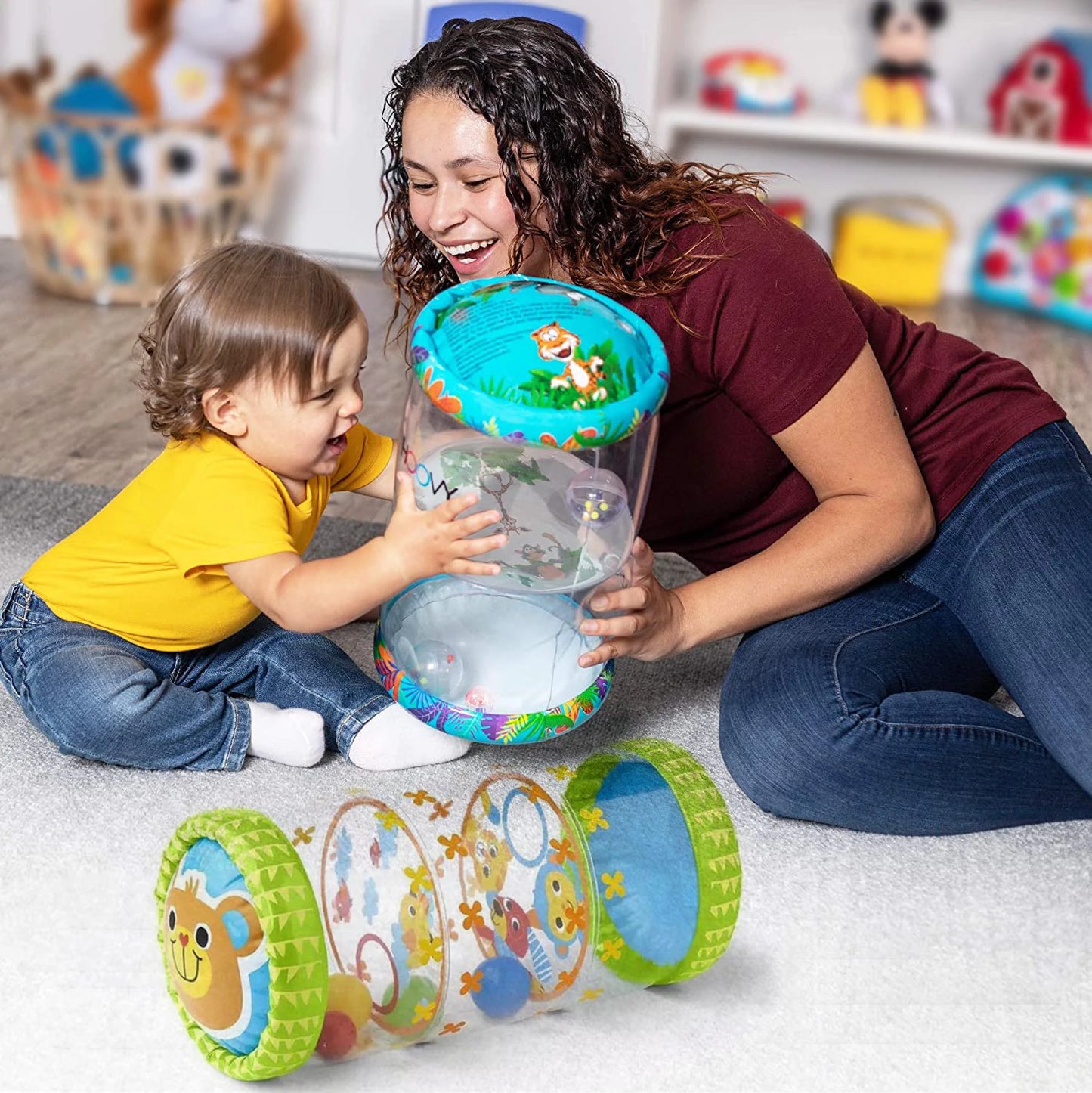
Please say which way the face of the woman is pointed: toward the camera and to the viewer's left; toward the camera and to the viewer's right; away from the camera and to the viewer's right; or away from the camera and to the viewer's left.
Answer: toward the camera and to the viewer's left

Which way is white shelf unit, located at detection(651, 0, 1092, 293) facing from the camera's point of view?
toward the camera

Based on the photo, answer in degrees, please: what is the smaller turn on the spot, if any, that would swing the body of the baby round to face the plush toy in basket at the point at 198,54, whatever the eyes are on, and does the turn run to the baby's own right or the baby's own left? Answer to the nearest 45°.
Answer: approximately 90° to the baby's own left

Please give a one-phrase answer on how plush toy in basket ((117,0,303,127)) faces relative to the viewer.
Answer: facing the viewer

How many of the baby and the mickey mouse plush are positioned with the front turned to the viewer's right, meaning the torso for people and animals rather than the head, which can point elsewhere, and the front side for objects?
1

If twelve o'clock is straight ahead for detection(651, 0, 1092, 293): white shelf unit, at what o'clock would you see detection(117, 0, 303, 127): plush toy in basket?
The plush toy in basket is roughly at 2 o'clock from the white shelf unit.

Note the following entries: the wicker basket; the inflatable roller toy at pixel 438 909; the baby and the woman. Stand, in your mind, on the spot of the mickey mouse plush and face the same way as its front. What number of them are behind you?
0

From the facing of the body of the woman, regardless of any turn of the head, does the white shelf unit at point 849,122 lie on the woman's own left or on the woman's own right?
on the woman's own right

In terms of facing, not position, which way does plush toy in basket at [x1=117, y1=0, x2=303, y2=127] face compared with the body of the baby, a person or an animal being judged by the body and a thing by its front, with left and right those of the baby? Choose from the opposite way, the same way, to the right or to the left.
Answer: to the right

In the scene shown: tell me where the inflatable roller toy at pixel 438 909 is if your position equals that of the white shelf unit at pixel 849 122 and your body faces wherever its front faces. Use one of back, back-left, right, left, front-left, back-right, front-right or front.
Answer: front

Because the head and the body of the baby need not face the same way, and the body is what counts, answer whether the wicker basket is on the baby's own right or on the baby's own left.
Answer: on the baby's own left

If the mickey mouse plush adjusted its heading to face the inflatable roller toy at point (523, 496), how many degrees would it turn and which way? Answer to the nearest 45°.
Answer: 0° — it already faces it

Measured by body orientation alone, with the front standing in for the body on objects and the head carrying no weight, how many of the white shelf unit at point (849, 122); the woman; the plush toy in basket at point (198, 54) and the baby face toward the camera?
2

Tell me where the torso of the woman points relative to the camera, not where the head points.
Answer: to the viewer's left

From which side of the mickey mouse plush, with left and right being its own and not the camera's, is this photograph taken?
front

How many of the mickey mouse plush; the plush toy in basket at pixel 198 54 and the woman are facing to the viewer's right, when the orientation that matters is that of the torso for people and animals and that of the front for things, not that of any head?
0

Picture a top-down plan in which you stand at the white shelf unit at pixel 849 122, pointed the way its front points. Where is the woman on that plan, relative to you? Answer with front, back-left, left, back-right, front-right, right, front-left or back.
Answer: front

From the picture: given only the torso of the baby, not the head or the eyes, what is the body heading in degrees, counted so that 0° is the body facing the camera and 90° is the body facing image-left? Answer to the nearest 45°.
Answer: approximately 270°
